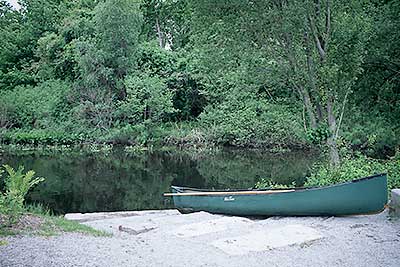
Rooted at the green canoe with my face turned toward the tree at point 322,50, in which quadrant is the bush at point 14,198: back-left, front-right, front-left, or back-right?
back-left

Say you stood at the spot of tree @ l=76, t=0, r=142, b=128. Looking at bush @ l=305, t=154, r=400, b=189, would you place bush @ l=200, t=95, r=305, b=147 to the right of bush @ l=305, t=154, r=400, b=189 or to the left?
left

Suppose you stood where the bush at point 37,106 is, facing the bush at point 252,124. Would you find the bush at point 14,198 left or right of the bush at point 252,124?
right
